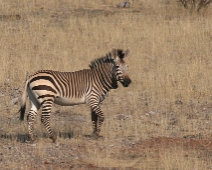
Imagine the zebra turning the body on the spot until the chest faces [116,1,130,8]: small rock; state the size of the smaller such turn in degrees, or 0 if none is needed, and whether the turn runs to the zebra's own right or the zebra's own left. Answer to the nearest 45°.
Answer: approximately 90° to the zebra's own left

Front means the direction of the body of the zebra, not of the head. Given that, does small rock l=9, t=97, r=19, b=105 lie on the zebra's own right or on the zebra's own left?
on the zebra's own left

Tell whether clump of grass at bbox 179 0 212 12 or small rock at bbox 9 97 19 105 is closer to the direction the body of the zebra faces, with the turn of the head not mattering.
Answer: the clump of grass

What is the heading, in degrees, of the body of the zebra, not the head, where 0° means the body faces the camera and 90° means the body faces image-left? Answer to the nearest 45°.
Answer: approximately 270°

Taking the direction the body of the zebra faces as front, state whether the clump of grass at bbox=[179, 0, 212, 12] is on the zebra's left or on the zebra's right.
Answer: on the zebra's left
